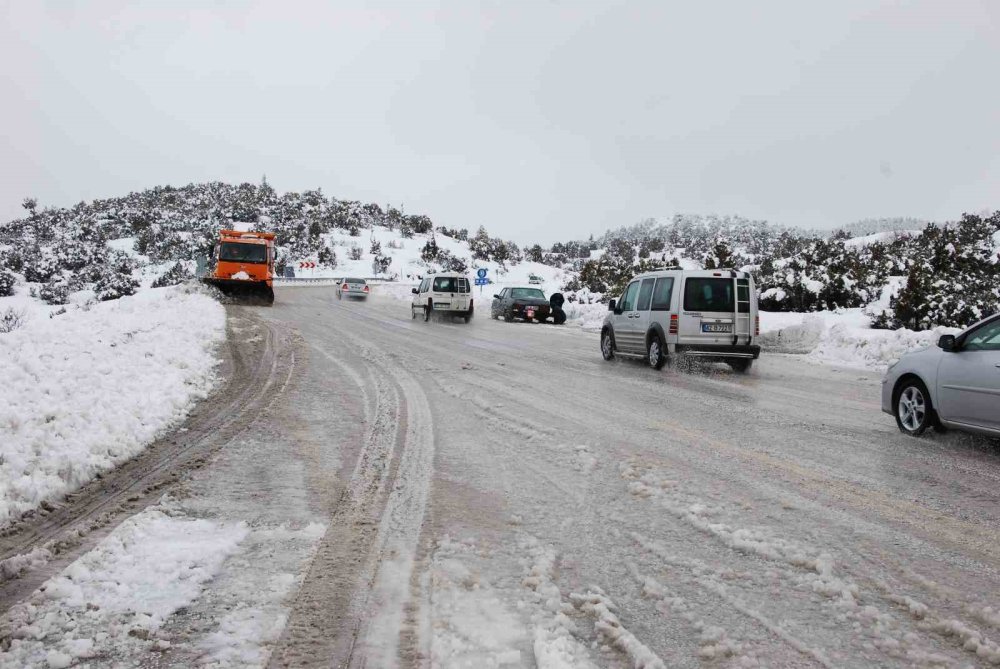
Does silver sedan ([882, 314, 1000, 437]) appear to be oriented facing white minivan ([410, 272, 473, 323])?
yes

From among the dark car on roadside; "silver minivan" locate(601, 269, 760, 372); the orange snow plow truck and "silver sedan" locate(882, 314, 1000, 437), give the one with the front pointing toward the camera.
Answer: the orange snow plow truck

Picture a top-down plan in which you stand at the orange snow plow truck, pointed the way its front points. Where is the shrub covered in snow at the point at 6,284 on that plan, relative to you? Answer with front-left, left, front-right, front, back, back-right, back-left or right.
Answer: back-right

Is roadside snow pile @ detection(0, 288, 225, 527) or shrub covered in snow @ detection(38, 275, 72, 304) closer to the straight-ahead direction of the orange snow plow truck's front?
the roadside snow pile

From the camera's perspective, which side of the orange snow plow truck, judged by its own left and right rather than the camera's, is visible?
front

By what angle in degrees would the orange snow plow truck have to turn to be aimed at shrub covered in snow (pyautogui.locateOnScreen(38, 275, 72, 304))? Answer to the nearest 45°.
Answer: approximately 135° to its right

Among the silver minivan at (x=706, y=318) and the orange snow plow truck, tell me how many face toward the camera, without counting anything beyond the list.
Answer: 1

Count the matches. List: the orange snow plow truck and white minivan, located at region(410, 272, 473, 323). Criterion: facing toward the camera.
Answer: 1

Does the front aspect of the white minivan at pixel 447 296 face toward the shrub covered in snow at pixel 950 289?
no

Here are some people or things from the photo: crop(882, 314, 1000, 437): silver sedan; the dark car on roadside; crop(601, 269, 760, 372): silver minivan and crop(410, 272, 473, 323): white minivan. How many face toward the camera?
0

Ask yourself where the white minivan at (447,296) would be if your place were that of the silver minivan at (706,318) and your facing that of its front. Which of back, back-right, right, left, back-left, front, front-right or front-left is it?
front

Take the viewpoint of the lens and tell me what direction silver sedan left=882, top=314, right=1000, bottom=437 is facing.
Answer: facing away from the viewer and to the left of the viewer

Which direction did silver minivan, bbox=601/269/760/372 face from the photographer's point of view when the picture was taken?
facing away from the viewer and to the left of the viewer
